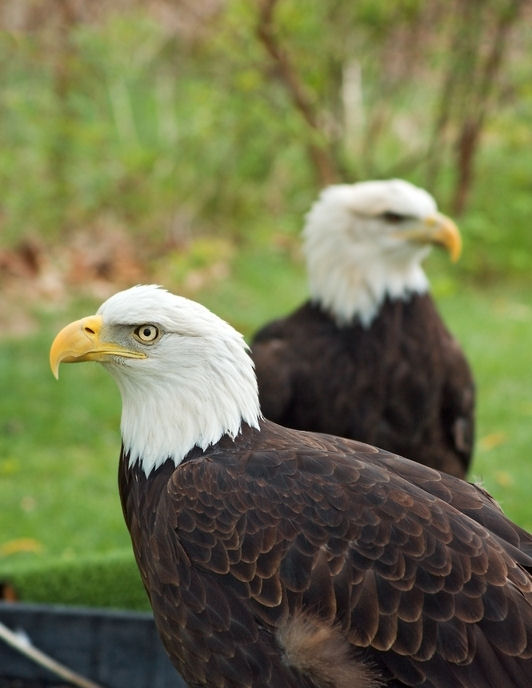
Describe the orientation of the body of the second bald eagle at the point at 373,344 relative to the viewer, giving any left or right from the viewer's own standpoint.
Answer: facing the viewer and to the right of the viewer

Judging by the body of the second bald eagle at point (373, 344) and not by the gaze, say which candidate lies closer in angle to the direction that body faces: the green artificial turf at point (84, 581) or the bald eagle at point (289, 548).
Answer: the bald eagle

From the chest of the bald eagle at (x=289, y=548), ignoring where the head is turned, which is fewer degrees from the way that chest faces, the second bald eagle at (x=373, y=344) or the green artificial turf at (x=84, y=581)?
the green artificial turf

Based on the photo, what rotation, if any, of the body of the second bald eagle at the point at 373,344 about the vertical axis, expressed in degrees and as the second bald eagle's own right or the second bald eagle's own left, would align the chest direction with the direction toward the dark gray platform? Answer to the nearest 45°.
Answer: approximately 90° to the second bald eagle's own right

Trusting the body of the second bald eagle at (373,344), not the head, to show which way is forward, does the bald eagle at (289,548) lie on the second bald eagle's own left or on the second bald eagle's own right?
on the second bald eagle's own right

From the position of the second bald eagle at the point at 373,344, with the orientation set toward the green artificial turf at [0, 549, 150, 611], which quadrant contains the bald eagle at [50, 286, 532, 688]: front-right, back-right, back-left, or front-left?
front-left

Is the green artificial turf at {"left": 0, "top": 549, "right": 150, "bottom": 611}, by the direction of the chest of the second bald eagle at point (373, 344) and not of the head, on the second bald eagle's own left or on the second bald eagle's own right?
on the second bald eagle's own right

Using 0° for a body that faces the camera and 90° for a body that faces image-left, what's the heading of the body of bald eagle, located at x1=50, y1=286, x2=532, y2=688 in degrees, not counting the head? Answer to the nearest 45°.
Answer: approximately 90°

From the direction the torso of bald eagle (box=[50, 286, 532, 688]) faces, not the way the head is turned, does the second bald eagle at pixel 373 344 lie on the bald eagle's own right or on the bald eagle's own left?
on the bald eagle's own right
